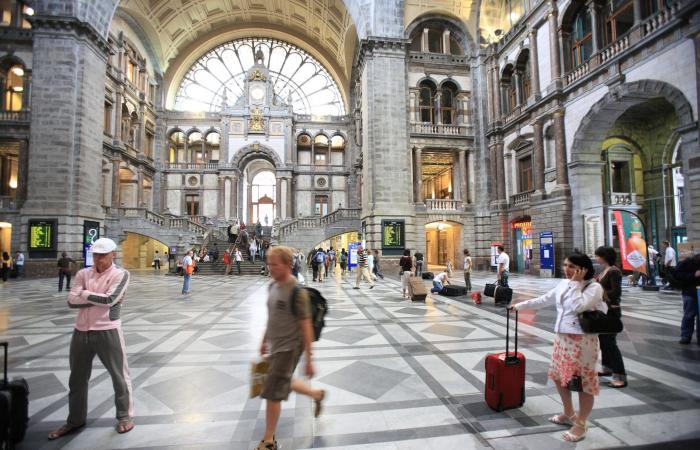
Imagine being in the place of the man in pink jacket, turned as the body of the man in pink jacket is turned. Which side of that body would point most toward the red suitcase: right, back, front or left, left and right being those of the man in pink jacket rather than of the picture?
left

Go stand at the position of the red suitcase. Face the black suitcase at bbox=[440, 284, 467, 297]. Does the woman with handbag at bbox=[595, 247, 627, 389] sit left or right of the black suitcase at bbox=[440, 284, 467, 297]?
right

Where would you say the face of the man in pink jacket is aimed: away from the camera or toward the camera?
toward the camera

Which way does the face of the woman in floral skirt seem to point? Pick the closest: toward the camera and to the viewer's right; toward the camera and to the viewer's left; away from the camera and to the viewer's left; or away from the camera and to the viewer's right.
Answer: toward the camera and to the viewer's left

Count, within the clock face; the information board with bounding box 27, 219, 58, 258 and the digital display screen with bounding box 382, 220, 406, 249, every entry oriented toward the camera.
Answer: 3

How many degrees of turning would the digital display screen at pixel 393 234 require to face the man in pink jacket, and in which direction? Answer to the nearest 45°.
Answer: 0° — it already faces them

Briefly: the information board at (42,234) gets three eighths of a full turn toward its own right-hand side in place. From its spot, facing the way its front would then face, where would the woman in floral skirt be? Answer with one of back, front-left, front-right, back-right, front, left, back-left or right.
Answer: back-left

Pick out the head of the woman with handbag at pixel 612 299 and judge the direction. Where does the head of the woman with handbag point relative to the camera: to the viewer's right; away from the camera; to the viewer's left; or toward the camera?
to the viewer's left

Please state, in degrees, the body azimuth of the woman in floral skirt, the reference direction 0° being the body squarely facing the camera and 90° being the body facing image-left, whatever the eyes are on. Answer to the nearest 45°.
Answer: approximately 45°

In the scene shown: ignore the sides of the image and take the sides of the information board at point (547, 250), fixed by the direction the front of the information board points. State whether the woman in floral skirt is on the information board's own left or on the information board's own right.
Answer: on the information board's own left

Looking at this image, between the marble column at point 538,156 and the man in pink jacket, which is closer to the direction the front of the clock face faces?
the man in pink jacket

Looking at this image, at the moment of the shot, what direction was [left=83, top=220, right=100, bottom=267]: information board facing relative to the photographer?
facing the viewer and to the right of the viewer

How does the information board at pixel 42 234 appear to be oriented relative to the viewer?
toward the camera

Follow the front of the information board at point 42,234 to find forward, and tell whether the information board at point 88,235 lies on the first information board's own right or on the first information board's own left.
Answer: on the first information board's own left

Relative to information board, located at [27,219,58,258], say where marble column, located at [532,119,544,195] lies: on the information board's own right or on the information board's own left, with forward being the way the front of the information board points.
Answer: on the information board's own left

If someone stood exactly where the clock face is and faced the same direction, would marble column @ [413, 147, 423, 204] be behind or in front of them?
in front

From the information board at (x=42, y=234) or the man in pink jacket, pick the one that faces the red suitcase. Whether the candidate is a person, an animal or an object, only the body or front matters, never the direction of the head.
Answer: the information board

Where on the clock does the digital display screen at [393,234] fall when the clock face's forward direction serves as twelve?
The digital display screen is roughly at 11 o'clock from the clock face.
